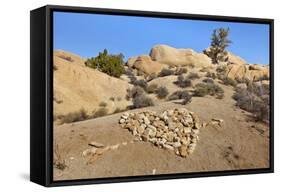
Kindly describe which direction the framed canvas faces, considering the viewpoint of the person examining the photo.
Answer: facing the viewer and to the right of the viewer
